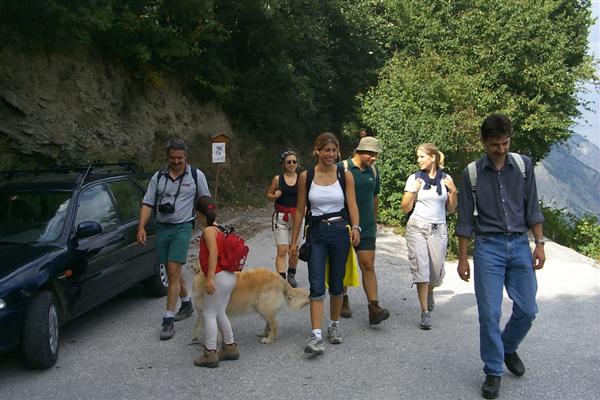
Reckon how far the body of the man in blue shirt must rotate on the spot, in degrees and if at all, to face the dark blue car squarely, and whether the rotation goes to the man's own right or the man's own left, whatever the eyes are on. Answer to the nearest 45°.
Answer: approximately 90° to the man's own right

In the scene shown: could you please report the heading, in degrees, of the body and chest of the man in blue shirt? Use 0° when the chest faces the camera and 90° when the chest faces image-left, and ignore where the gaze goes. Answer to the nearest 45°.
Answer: approximately 0°

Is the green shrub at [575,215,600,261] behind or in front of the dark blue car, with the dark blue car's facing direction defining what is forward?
behind
